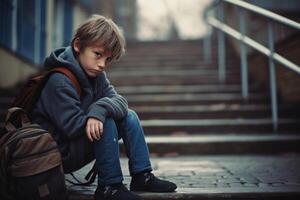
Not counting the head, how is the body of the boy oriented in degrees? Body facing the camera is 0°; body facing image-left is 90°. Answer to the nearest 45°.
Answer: approximately 315°

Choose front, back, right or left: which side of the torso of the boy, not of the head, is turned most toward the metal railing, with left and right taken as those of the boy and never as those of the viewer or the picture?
left
